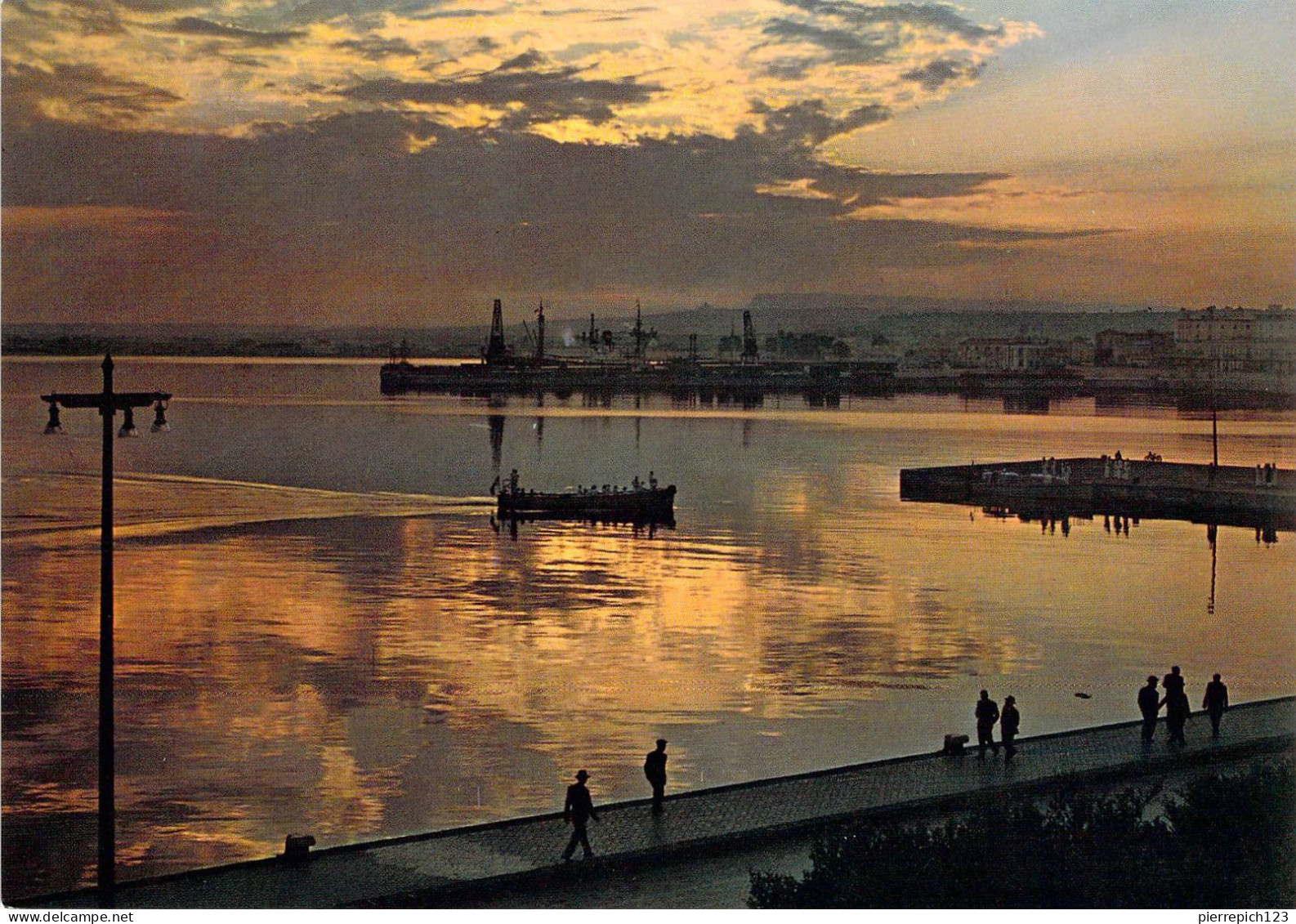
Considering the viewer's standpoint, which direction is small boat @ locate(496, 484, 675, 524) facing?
facing to the right of the viewer

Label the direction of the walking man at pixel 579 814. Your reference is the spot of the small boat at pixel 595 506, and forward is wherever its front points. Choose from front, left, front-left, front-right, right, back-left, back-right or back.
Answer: right

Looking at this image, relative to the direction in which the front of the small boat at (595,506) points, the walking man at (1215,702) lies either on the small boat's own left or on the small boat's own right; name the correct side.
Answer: on the small boat's own right

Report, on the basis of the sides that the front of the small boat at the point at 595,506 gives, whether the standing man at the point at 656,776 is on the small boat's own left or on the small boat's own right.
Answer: on the small boat's own right

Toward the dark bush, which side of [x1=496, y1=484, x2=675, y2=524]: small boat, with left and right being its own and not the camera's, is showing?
right

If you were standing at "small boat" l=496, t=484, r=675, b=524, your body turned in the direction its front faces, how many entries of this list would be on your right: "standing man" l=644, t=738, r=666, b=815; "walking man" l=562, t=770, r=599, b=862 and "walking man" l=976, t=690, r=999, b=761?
3

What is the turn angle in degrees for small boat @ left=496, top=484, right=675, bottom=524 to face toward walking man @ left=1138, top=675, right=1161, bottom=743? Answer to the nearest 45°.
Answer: approximately 90° to its right

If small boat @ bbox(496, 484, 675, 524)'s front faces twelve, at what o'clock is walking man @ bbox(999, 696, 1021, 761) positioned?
The walking man is roughly at 3 o'clock from the small boat.

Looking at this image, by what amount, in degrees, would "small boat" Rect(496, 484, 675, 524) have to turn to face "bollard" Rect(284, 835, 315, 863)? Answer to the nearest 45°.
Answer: approximately 90° to its right

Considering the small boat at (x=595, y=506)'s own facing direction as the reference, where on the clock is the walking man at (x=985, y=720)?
The walking man is roughly at 3 o'clock from the small boat.

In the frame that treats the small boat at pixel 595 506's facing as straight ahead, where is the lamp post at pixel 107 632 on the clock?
The lamp post is roughly at 3 o'clock from the small boat.
